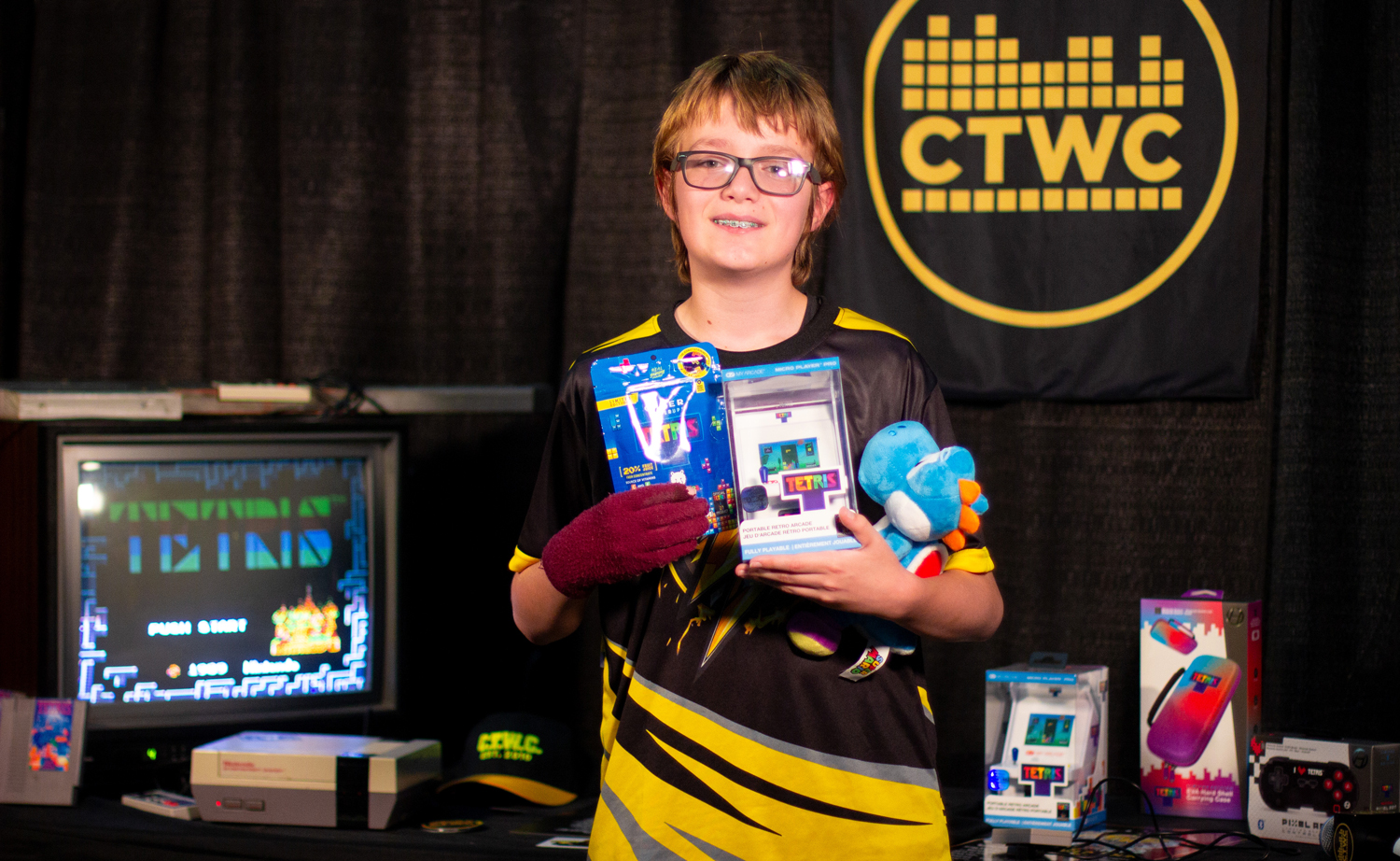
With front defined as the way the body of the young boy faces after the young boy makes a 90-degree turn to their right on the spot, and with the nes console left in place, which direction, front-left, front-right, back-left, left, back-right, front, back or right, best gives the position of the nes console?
front-right

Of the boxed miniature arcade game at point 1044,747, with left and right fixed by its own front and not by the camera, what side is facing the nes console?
right

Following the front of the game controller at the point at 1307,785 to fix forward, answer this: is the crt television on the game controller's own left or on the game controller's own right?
on the game controller's own right

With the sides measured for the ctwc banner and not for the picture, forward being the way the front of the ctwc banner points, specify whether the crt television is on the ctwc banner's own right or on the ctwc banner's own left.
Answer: on the ctwc banner's own right

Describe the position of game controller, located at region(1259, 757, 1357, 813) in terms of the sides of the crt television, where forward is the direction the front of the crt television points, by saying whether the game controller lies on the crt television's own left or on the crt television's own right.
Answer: on the crt television's own left

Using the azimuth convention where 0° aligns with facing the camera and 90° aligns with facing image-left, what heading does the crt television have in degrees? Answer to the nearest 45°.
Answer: approximately 0°
